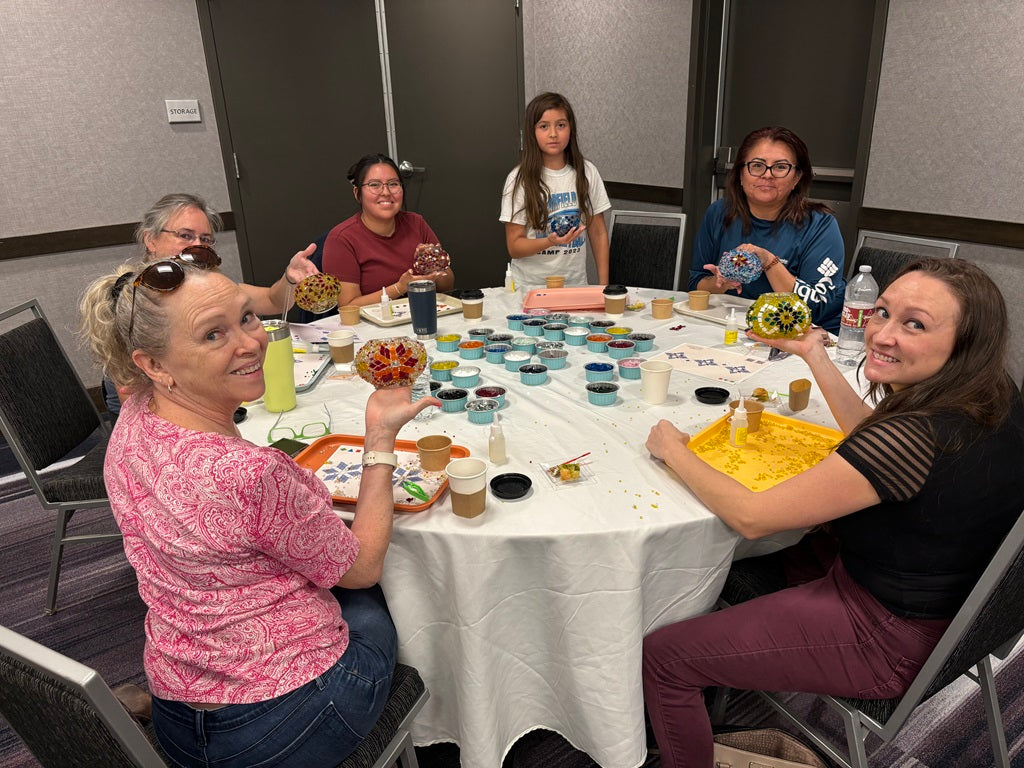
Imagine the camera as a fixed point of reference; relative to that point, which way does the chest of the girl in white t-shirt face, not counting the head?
toward the camera

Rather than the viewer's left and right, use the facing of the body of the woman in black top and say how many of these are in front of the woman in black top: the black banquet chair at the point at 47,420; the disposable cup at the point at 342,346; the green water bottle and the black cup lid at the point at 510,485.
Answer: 4

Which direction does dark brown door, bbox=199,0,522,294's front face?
toward the camera

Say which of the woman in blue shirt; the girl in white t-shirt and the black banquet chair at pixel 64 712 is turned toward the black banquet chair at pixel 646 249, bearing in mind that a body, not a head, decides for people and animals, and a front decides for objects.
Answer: the black banquet chair at pixel 64 712

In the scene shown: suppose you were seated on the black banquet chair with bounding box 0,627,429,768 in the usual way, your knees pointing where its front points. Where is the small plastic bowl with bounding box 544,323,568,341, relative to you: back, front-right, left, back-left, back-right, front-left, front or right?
front

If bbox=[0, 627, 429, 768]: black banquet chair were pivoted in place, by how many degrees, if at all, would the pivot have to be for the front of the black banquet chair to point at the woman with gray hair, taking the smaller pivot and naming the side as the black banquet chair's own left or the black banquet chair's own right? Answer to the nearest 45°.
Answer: approximately 45° to the black banquet chair's own left

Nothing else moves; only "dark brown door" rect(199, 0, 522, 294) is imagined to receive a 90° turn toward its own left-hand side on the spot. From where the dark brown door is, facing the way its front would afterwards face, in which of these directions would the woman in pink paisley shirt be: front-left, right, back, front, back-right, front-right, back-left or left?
right

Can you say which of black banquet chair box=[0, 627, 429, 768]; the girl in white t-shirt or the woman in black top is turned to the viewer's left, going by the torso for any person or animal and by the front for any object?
the woman in black top

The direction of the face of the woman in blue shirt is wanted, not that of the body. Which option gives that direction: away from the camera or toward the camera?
toward the camera

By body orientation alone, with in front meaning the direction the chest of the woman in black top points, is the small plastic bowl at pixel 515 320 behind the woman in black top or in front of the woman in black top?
in front

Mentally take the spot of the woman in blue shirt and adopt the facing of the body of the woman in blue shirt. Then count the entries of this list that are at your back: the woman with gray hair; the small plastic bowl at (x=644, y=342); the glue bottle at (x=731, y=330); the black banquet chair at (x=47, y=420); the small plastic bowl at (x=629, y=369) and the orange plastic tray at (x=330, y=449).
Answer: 0

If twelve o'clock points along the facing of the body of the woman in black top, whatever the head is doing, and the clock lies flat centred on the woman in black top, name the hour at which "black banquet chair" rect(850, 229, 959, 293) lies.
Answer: The black banquet chair is roughly at 3 o'clock from the woman in black top.

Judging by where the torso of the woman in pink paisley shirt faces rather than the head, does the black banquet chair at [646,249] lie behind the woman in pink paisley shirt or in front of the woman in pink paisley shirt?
in front

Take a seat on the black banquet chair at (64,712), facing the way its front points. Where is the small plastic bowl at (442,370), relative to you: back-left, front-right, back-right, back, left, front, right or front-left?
front

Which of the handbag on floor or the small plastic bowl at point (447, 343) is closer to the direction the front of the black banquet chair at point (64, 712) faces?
the small plastic bowl

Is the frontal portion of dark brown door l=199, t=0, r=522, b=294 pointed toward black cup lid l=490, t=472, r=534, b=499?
yes

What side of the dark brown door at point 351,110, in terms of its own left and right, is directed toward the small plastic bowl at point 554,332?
front

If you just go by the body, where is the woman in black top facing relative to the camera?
to the viewer's left

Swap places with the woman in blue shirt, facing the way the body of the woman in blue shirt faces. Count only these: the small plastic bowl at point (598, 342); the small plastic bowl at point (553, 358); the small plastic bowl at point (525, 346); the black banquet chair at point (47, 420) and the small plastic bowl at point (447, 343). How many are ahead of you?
5
